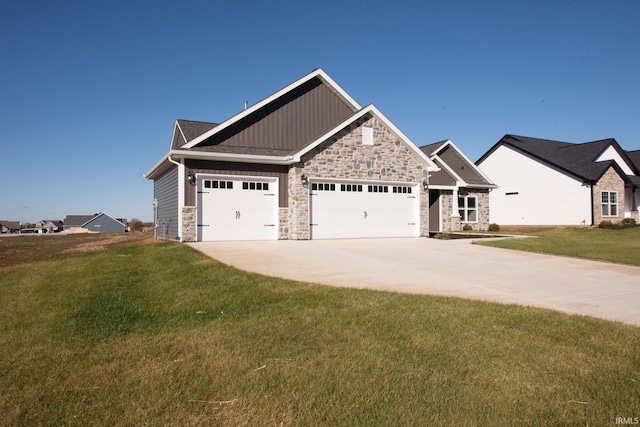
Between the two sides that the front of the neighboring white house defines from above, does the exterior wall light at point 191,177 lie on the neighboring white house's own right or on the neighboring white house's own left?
on the neighboring white house's own right

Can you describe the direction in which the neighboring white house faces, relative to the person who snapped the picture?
facing the viewer and to the right of the viewer

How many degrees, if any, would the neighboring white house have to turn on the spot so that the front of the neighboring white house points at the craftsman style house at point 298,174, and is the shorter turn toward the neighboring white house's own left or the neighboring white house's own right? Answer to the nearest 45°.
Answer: approximately 90° to the neighboring white house's own right
